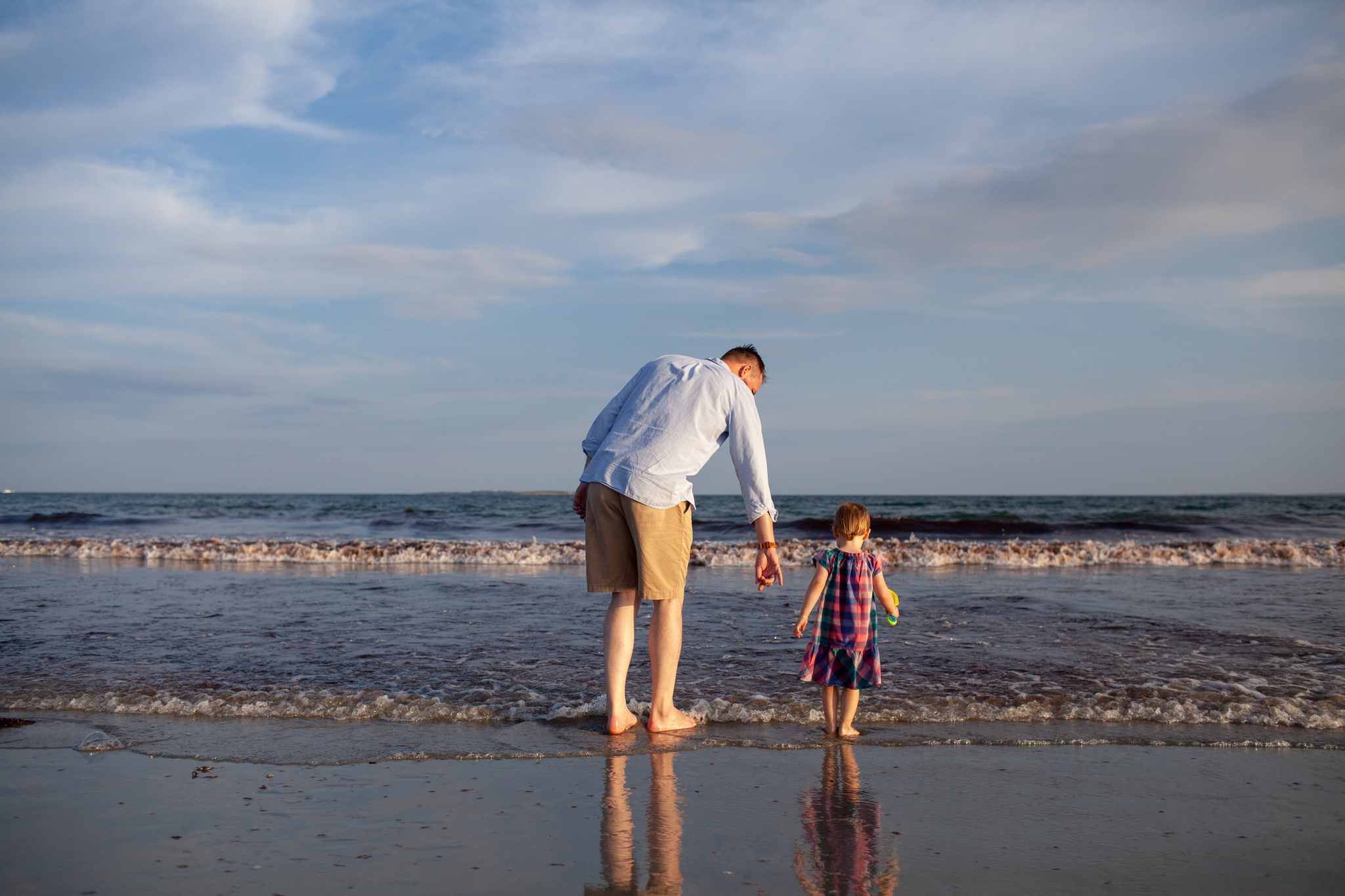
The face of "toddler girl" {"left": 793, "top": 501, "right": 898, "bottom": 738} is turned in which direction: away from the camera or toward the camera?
away from the camera

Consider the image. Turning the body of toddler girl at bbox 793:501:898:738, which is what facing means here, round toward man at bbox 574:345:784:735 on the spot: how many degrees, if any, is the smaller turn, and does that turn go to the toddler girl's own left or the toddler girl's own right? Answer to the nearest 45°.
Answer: approximately 135° to the toddler girl's own left

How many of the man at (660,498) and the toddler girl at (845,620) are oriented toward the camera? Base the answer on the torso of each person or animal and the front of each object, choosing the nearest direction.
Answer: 0

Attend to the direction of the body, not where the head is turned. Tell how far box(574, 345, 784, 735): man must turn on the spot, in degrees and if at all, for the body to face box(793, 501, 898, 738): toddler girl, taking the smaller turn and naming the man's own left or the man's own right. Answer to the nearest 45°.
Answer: approximately 45° to the man's own right

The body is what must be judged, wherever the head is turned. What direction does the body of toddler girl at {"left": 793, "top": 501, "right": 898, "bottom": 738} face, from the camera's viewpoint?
away from the camera

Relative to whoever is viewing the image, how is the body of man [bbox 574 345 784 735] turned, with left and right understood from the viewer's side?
facing away from the viewer and to the right of the viewer
